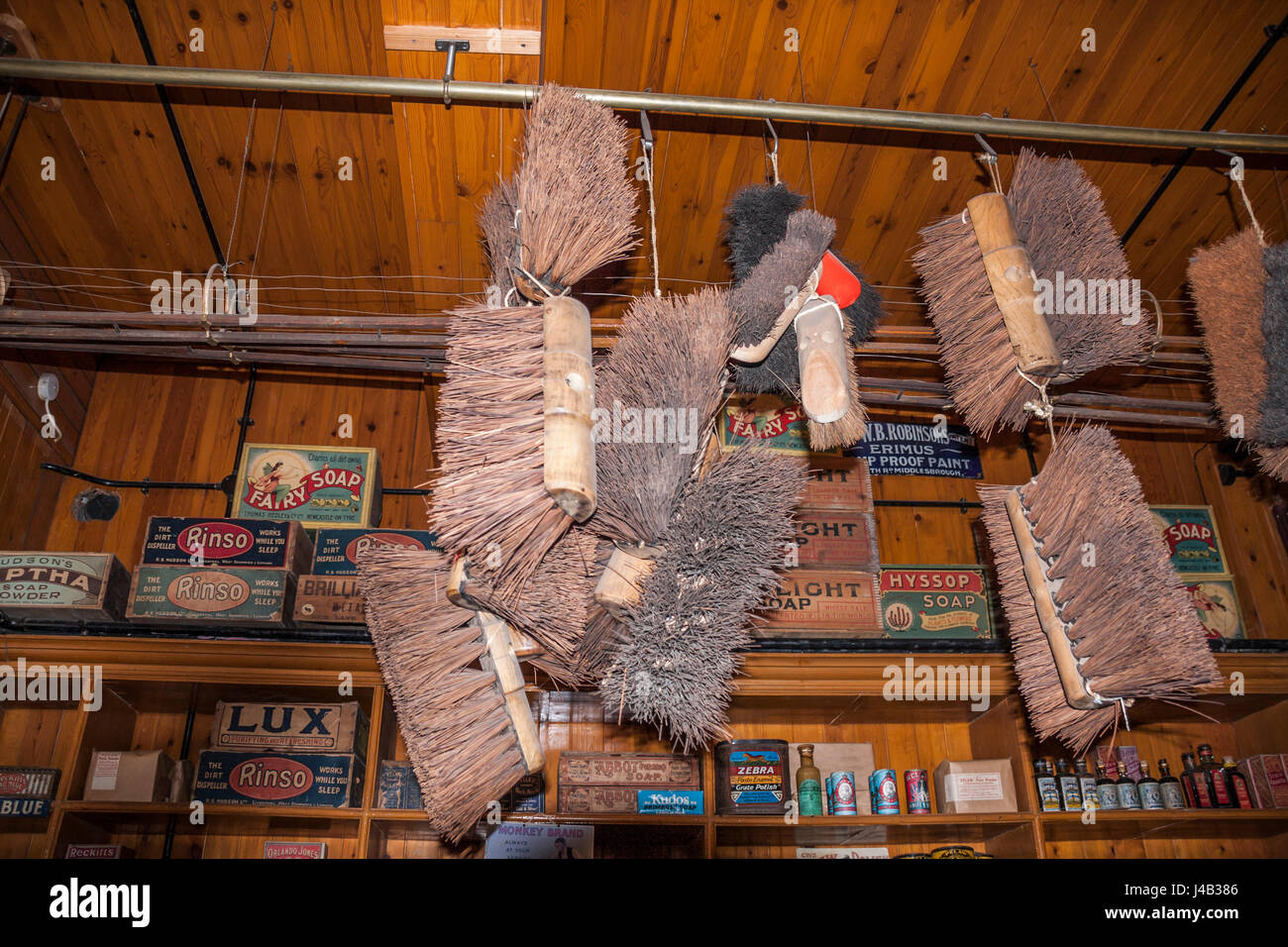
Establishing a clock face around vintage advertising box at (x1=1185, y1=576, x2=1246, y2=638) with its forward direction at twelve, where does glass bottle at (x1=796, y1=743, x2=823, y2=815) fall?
The glass bottle is roughly at 2 o'clock from the vintage advertising box.

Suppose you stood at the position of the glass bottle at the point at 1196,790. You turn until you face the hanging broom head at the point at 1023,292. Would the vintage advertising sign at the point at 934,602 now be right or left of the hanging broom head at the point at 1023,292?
right

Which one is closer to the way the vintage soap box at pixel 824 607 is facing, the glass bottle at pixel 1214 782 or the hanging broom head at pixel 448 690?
the hanging broom head

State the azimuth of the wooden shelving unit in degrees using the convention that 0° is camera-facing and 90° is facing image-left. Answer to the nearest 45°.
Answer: approximately 0°

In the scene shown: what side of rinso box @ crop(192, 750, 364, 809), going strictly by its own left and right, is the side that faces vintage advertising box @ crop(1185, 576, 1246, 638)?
left
